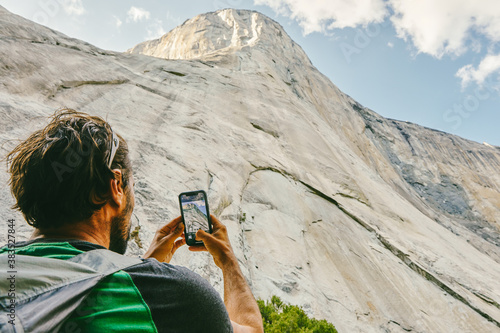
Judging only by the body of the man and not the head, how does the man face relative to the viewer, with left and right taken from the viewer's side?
facing away from the viewer and to the right of the viewer

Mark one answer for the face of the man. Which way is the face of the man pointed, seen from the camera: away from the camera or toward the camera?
away from the camera
